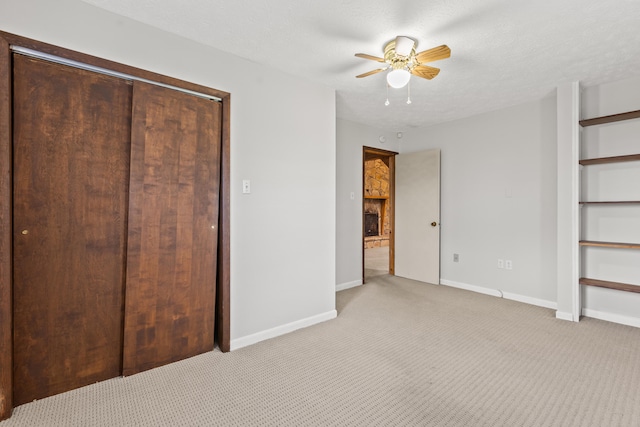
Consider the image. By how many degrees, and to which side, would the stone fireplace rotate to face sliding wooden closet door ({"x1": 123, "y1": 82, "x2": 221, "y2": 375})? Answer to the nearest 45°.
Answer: approximately 45° to its right

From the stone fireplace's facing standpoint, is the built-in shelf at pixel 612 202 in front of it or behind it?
in front

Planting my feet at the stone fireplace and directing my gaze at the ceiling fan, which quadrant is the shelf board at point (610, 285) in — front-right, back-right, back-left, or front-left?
front-left

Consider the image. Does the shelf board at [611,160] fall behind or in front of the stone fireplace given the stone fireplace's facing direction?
in front

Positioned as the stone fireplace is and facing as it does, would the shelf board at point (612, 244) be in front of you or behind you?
in front

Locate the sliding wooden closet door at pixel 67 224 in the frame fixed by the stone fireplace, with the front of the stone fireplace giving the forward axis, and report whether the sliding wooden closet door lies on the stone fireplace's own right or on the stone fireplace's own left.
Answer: on the stone fireplace's own right

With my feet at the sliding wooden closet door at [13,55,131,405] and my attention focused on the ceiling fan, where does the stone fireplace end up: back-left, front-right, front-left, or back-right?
front-left

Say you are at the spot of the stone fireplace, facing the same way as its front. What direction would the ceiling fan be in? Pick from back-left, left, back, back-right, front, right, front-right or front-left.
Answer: front-right

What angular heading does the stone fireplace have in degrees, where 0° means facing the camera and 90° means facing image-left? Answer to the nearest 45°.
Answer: approximately 315°
